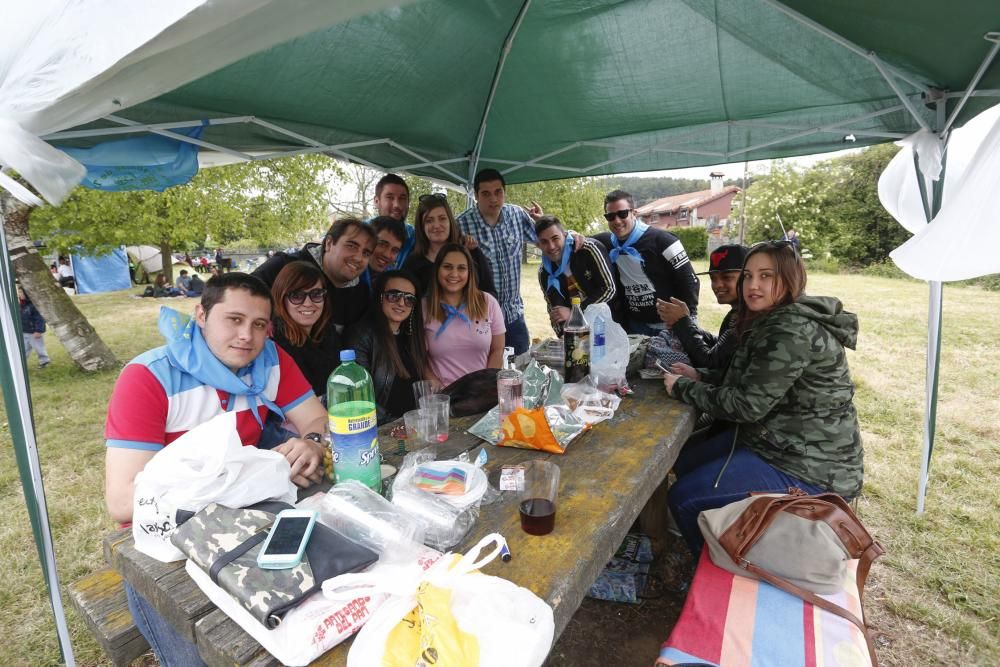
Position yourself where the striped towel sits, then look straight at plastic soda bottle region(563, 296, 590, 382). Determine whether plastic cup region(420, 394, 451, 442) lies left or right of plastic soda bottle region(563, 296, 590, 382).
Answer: left

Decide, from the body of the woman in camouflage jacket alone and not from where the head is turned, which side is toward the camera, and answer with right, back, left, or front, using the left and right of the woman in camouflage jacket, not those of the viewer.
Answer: left

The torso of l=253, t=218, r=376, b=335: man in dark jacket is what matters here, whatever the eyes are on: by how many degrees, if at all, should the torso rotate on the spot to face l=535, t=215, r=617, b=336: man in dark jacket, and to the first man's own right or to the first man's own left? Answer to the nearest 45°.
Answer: approximately 45° to the first man's own left

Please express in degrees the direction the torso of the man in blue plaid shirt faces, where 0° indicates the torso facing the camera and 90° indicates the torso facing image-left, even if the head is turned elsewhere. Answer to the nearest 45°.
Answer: approximately 0°
